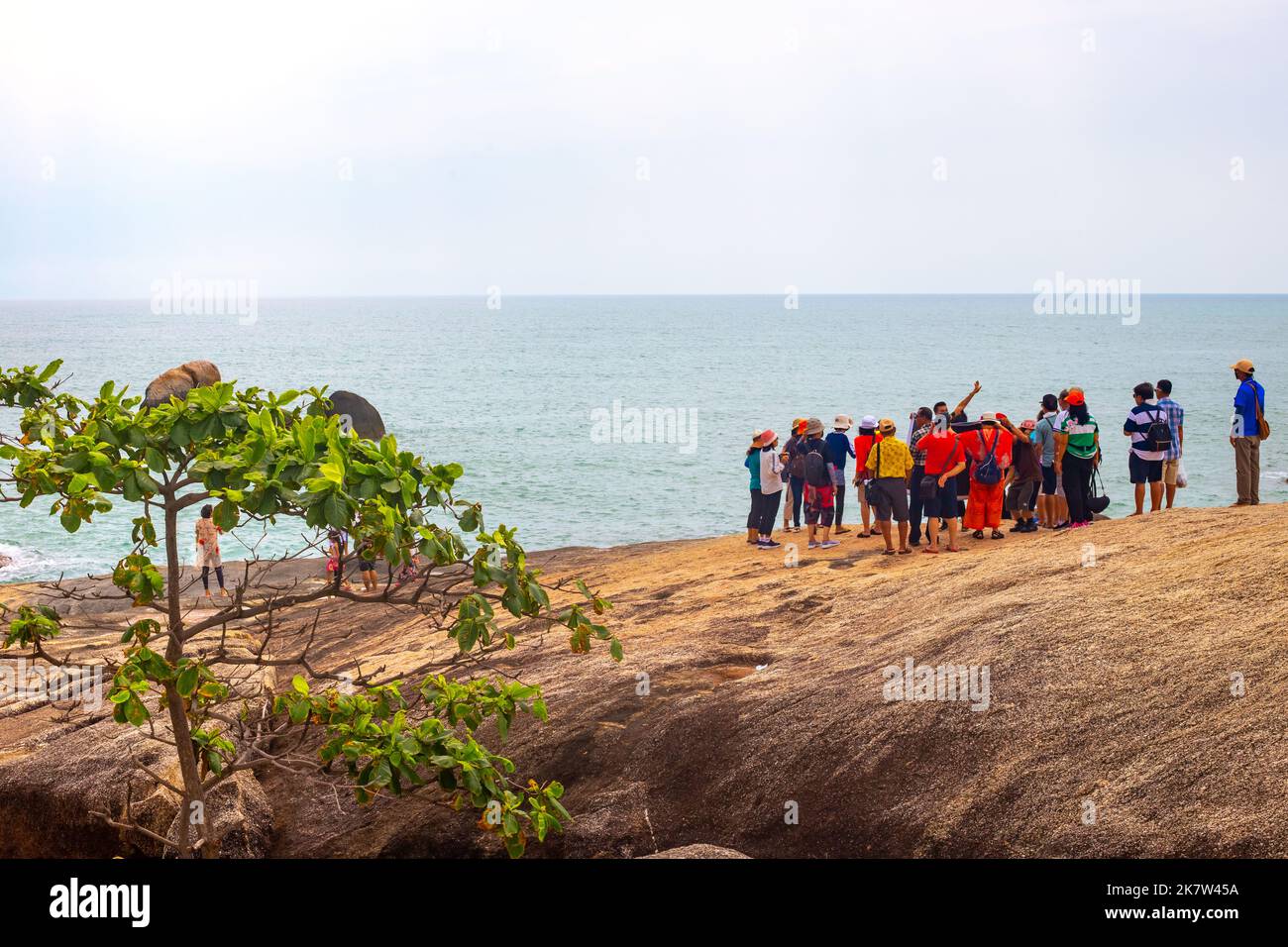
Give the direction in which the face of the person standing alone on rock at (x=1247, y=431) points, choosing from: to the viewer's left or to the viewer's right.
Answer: to the viewer's left

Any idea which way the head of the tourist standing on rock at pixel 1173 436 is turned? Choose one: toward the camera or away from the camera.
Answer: away from the camera

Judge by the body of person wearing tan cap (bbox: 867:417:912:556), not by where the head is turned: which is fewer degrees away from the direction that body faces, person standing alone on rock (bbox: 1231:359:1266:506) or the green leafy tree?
the person standing alone on rock

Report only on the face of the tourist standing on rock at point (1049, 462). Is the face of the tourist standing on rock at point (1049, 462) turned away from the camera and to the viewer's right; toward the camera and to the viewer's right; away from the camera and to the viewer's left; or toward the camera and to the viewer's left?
away from the camera and to the viewer's left

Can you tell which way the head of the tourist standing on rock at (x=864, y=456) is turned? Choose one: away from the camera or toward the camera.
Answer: away from the camera

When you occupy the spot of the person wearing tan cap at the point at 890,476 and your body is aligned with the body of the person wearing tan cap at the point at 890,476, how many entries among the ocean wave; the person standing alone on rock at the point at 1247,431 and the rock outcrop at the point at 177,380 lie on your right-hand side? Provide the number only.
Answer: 1

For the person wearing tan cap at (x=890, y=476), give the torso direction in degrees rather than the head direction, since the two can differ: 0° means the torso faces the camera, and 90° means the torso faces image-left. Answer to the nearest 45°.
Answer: approximately 180°

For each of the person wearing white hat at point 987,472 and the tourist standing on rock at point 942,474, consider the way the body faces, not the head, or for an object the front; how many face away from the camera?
2

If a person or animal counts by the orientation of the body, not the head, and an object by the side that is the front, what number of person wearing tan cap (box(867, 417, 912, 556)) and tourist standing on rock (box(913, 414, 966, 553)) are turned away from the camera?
2

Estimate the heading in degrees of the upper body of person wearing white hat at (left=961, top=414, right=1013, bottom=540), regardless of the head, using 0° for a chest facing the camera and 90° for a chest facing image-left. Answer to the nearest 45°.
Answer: approximately 180°

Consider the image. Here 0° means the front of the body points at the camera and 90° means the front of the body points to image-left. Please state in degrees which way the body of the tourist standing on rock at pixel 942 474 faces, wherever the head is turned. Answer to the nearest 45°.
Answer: approximately 180°
